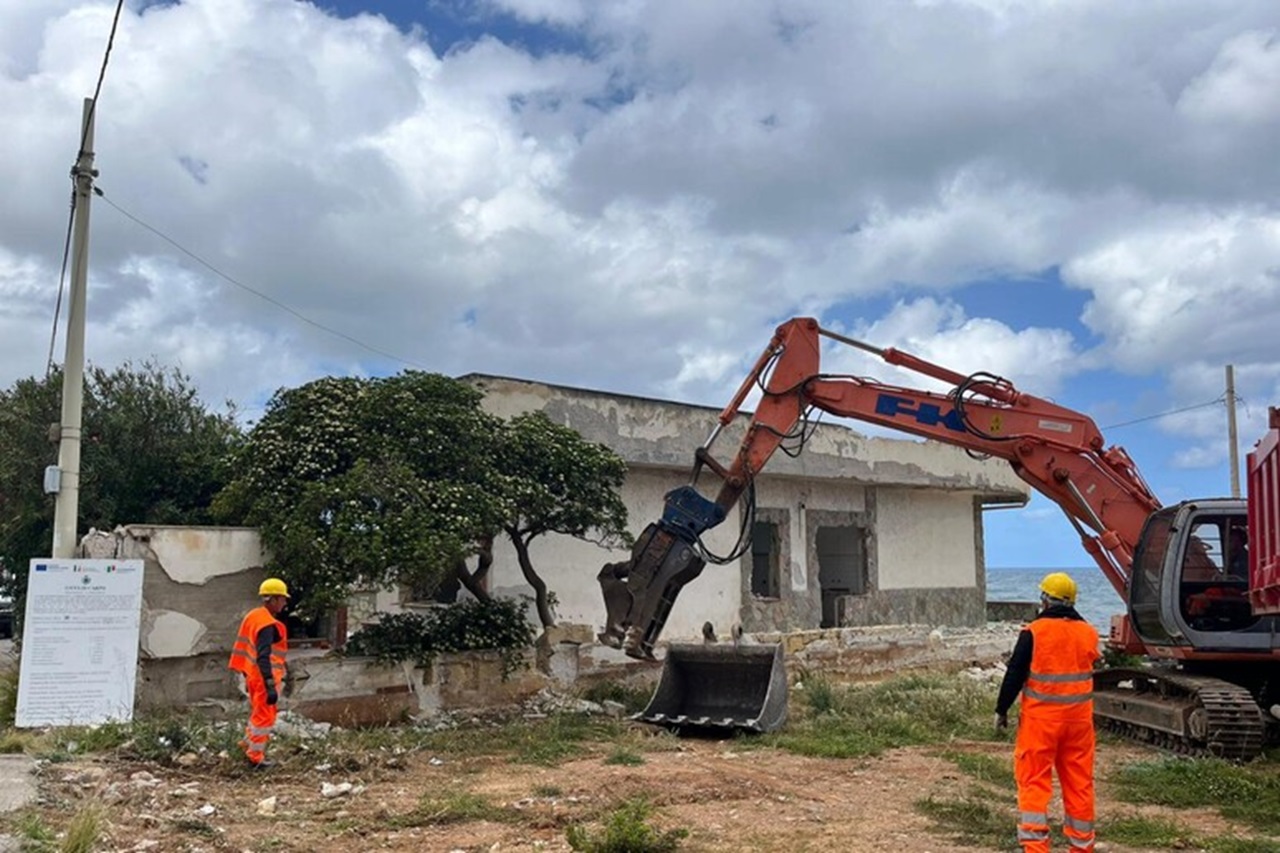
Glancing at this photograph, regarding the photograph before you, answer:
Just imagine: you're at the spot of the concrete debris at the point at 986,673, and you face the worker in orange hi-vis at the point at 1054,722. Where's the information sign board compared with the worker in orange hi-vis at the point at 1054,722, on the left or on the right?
right

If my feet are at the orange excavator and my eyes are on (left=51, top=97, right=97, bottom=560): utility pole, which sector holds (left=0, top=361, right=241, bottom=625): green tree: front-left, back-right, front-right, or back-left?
front-right

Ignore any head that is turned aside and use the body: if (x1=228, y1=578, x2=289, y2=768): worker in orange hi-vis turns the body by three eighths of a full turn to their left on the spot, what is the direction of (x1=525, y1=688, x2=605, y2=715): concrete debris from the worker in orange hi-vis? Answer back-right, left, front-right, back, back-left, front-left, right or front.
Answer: right

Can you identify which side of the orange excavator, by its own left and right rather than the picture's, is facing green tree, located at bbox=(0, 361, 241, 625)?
front

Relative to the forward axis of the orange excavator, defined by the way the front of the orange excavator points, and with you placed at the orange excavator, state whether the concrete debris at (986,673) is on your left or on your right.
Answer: on your right

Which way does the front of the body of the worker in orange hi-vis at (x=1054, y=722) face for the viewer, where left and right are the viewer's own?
facing away from the viewer

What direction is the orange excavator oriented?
to the viewer's left

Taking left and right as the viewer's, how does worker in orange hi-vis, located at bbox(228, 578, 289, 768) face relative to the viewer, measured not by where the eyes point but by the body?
facing to the right of the viewer

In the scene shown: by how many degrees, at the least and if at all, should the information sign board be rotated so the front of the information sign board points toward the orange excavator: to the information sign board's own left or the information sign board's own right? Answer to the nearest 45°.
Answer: approximately 90° to the information sign board's own left

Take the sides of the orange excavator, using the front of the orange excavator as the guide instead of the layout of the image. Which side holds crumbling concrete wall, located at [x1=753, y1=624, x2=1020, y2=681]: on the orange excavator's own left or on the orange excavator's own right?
on the orange excavator's own right

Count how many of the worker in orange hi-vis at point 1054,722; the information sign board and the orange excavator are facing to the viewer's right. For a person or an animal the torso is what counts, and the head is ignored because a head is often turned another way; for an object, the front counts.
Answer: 0

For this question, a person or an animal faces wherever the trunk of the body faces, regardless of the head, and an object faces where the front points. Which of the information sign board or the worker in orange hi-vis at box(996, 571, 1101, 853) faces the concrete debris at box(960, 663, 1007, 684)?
the worker in orange hi-vis

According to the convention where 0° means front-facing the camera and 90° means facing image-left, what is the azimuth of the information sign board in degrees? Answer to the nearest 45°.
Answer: approximately 0°

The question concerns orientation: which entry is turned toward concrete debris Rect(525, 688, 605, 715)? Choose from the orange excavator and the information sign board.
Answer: the orange excavator

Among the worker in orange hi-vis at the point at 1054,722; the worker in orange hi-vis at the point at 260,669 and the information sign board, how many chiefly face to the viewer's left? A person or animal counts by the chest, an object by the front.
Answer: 0

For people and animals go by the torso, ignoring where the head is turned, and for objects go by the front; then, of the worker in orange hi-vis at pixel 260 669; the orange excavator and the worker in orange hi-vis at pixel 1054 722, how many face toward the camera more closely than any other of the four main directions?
0

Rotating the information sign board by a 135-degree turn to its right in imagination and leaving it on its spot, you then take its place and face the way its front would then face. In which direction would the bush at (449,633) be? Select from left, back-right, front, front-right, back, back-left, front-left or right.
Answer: back-right

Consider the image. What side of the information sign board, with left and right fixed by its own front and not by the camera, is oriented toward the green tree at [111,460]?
back
